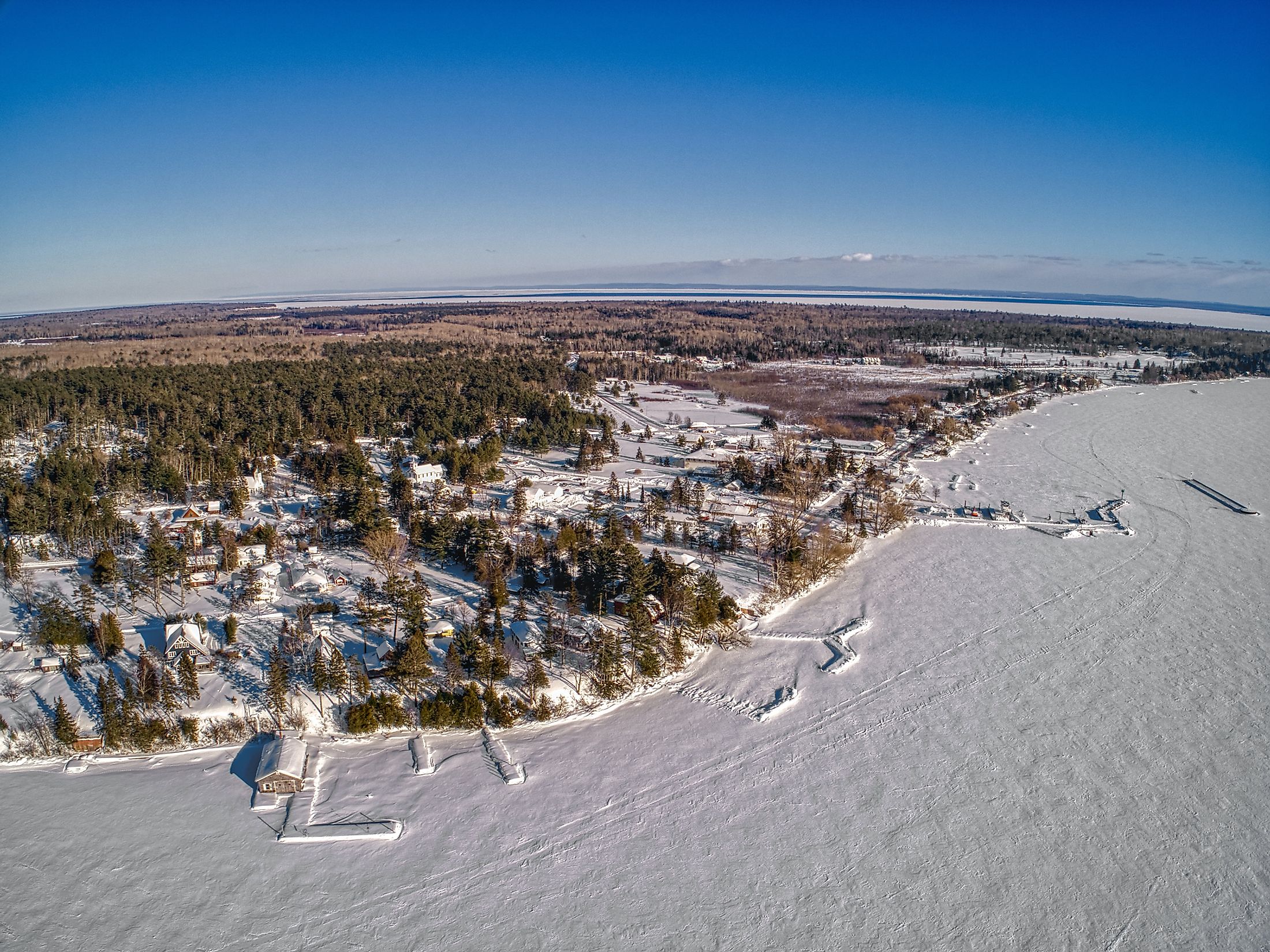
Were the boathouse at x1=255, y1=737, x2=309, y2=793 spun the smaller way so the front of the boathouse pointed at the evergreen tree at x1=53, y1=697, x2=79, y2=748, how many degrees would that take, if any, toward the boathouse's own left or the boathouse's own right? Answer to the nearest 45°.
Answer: approximately 135° to the boathouse's own right

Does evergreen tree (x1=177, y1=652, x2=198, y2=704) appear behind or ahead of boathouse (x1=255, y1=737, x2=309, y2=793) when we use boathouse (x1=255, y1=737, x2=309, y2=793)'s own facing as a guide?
behind

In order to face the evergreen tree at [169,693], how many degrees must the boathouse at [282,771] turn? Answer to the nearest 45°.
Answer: approximately 135° to its right

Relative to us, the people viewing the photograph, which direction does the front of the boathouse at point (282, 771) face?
facing the viewer

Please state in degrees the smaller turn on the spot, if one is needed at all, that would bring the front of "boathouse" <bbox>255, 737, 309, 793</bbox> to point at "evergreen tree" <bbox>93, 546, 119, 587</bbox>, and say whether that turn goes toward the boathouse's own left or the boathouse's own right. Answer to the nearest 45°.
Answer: approximately 180°

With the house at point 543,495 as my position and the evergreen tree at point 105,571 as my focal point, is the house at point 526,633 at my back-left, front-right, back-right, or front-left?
front-left

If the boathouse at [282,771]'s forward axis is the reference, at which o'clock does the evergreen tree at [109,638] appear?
The evergreen tree is roughly at 5 o'clock from the boathouse.

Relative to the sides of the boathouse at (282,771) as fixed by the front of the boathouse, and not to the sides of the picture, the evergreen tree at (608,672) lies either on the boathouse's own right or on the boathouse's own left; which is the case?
on the boathouse's own left

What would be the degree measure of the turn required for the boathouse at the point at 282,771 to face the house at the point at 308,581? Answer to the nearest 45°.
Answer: approximately 180°

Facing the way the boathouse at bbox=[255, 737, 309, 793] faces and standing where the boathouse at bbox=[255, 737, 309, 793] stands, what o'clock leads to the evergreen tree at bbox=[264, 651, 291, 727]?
The evergreen tree is roughly at 6 o'clock from the boathouse.
